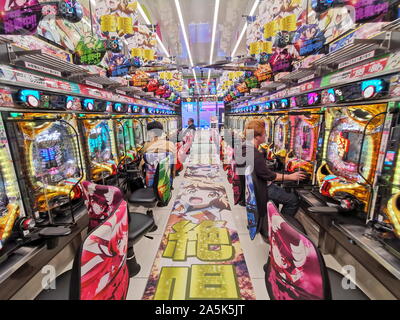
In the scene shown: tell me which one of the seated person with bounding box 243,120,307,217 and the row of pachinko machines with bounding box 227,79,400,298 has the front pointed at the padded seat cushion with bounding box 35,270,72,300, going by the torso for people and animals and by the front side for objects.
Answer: the row of pachinko machines

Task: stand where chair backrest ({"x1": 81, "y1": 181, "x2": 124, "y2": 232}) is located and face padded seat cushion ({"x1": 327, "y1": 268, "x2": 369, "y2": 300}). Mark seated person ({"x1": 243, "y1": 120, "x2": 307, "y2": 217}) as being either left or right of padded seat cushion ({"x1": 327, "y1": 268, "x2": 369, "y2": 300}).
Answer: left

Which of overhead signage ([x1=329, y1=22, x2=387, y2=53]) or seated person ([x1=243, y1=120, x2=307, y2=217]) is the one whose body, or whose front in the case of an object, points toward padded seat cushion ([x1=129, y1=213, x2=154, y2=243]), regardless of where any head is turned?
the overhead signage

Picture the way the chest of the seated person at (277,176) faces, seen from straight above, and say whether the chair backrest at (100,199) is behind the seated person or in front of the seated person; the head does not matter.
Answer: behind

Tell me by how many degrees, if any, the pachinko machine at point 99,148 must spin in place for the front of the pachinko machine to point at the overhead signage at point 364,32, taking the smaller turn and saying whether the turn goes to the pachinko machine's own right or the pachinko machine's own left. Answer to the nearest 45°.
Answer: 0° — it already faces it

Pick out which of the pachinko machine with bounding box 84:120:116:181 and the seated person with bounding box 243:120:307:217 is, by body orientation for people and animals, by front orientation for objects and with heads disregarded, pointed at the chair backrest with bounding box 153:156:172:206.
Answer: the pachinko machine

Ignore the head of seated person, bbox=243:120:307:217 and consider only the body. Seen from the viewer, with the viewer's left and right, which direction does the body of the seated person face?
facing to the right of the viewer

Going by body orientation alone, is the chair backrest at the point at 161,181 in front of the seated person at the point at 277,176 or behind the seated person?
behind

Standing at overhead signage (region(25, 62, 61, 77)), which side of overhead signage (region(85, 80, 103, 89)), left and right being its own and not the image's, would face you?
right

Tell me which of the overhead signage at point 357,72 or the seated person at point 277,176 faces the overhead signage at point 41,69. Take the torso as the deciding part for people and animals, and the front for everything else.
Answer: the overhead signage at point 357,72
